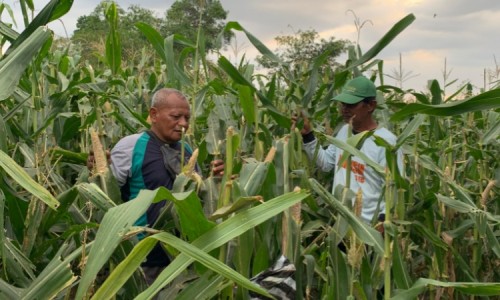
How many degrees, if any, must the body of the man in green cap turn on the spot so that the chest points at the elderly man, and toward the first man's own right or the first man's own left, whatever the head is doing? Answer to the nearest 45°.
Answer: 0° — they already face them

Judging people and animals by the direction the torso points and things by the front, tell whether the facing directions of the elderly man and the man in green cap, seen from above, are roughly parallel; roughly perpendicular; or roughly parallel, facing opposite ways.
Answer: roughly perpendicular

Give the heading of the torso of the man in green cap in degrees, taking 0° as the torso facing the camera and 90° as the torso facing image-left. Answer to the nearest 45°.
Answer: approximately 45°

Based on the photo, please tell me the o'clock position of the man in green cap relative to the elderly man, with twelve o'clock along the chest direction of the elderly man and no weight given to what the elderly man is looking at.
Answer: The man in green cap is roughly at 10 o'clock from the elderly man.
